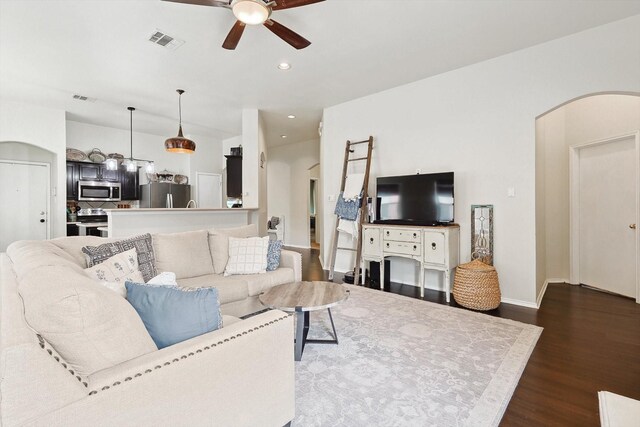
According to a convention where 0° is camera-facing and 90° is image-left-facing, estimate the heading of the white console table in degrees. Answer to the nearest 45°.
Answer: approximately 45°

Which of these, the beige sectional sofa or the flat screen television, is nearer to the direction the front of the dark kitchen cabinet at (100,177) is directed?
the beige sectional sofa

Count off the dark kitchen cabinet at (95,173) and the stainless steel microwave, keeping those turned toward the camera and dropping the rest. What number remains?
2

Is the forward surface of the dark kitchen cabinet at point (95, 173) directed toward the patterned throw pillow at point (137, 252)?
yes

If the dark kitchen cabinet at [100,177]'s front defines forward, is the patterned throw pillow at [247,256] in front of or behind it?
in front

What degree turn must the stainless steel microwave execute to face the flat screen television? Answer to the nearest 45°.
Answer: approximately 45° to its left

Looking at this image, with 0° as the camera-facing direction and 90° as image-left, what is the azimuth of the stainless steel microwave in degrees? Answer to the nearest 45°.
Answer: approximately 0°

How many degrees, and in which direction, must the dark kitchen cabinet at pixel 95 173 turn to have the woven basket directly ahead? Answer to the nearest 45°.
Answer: approximately 45° to its left
